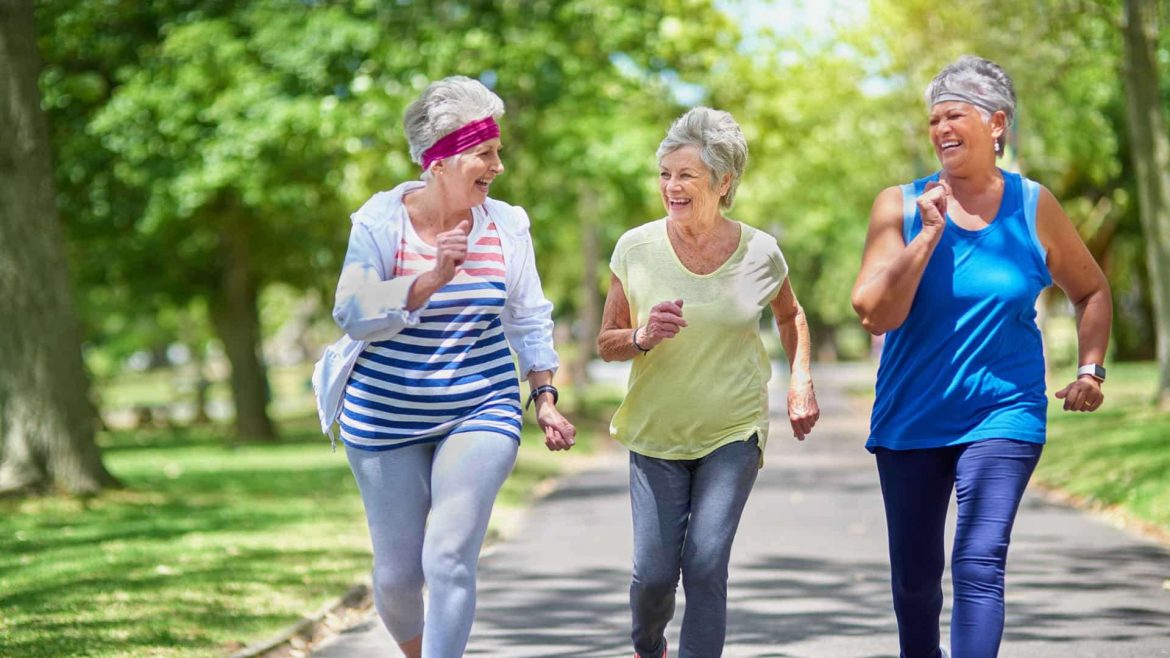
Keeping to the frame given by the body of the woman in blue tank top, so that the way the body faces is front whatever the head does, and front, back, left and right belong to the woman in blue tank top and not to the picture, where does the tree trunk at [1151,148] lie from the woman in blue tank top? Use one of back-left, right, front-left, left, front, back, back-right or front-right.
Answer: back

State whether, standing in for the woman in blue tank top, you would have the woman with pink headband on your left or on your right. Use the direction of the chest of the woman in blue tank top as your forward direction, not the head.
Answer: on your right

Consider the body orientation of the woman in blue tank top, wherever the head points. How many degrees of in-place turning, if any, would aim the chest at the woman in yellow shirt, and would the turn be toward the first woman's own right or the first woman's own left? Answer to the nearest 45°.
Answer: approximately 90° to the first woman's own right

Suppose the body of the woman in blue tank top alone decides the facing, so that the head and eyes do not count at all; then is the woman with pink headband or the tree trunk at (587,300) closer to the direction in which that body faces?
the woman with pink headband

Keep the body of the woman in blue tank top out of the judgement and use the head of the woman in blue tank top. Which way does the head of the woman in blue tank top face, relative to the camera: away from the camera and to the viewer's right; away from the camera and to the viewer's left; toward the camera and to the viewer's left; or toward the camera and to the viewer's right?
toward the camera and to the viewer's left

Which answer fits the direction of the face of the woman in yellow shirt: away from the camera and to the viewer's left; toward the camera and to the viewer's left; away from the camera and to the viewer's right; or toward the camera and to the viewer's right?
toward the camera and to the viewer's left

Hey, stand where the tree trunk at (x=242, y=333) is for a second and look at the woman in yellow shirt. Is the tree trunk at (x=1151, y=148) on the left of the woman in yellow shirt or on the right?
left

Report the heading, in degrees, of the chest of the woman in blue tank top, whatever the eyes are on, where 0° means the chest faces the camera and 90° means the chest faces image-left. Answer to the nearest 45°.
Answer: approximately 0°

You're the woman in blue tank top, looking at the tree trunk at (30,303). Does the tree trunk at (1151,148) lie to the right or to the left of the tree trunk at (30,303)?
right

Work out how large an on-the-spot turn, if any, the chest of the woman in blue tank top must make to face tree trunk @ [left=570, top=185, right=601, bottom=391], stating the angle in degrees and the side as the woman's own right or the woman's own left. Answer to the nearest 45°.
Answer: approximately 180°

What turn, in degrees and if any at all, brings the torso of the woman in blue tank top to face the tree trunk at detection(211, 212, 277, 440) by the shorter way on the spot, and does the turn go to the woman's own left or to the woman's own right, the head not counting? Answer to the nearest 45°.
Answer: approximately 135° to the woman's own right

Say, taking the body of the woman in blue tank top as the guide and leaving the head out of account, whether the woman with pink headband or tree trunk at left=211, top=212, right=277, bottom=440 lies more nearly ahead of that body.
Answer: the woman with pink headband
